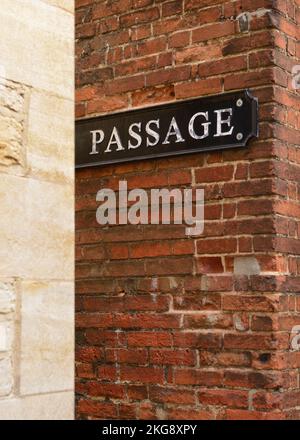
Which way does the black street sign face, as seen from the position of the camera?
facing the viewer and to the left of the viewer
